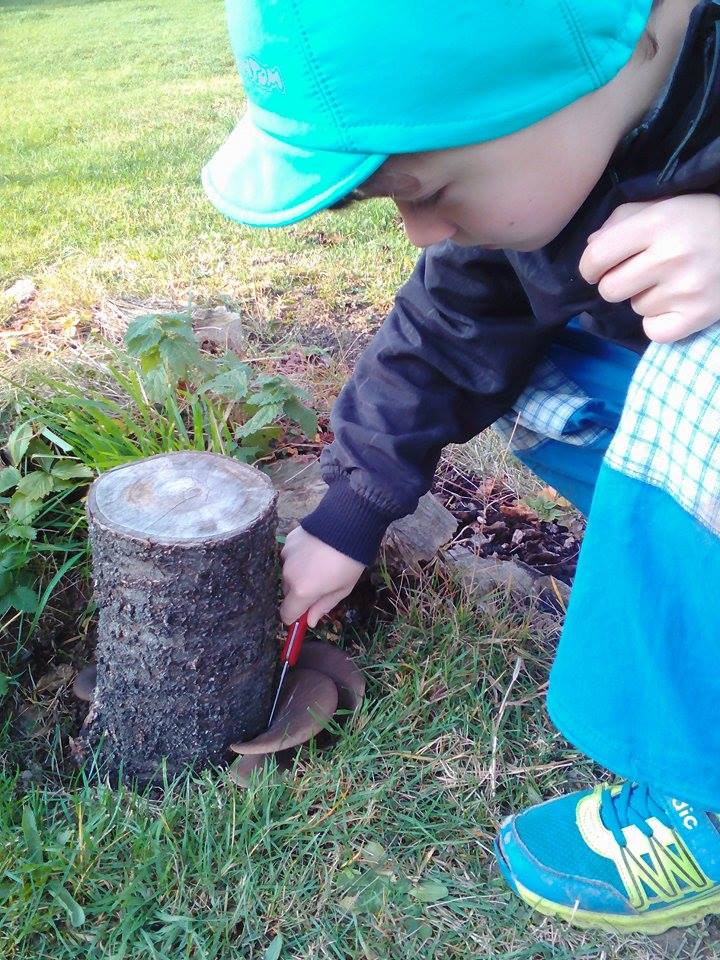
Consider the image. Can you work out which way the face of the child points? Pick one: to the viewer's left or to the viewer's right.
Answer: to the viewer's left

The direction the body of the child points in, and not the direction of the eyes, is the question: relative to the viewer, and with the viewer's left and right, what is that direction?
facing to the left of the viewer
